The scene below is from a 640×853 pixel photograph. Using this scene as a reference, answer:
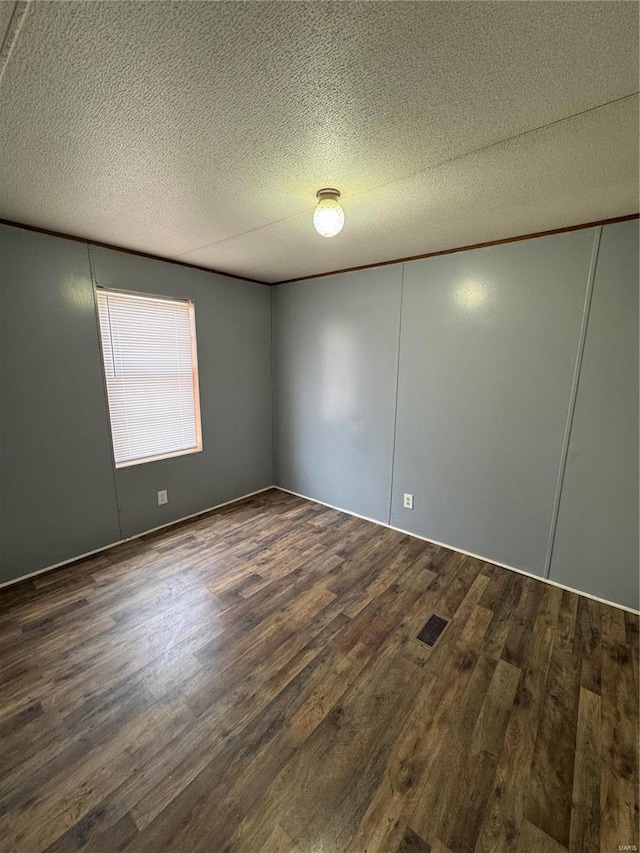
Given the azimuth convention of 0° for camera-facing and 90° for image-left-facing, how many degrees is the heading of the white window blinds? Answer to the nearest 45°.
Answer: approximately 315°

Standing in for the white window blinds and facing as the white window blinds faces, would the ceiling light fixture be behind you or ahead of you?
ahead

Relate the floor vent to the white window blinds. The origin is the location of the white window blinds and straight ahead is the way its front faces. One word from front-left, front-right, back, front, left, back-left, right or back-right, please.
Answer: front
